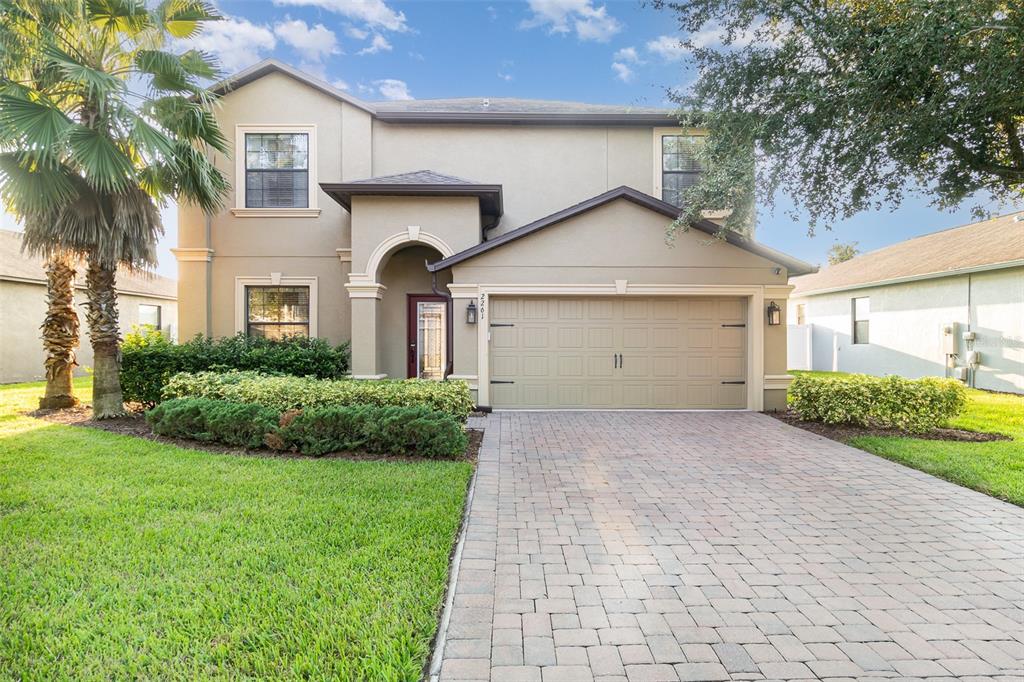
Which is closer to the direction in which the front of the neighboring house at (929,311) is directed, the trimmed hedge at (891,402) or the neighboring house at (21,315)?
the trimmed hedge

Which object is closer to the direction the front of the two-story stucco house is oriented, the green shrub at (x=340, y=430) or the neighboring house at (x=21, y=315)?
the green shrub

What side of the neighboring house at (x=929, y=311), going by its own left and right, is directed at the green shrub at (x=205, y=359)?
right

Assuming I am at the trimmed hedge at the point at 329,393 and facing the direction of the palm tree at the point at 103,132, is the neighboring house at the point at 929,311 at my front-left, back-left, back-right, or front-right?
back-right

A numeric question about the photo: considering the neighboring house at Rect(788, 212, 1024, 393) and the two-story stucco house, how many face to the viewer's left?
0

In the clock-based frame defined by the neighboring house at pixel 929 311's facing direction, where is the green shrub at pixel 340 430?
The green shrub is roughly at 2 o'clock from the neighboring house.

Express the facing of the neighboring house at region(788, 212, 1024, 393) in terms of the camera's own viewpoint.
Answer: facing the viewer and to the right of the viewer

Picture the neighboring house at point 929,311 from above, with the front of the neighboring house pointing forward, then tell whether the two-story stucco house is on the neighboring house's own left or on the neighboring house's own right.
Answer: on the neighboring house's own right

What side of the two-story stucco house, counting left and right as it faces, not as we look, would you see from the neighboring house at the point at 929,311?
left

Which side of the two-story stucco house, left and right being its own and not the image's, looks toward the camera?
front

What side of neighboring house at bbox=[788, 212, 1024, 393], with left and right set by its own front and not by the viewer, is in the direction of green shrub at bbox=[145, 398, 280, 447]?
right
